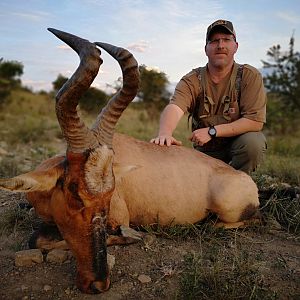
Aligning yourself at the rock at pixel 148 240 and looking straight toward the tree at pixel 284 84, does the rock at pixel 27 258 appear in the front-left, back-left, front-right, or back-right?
back-left

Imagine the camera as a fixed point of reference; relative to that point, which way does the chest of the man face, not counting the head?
toward the camera

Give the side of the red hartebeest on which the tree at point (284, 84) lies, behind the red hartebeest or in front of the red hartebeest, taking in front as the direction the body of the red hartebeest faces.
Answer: behind

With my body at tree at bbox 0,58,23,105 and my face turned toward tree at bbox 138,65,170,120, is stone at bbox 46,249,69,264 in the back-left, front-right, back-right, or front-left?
front-right

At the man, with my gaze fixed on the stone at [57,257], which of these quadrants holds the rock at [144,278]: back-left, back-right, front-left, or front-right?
front-left

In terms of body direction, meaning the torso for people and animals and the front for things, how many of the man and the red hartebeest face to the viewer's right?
0

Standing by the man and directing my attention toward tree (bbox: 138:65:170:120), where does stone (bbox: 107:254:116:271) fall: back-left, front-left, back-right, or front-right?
back-left

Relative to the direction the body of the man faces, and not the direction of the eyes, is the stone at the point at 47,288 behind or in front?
in front

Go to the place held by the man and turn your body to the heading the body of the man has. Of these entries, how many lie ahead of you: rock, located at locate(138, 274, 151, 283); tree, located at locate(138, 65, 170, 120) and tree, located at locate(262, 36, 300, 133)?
1

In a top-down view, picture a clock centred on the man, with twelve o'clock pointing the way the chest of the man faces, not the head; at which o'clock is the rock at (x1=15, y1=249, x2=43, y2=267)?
The rock is roughly at 1 o'clock from the man.

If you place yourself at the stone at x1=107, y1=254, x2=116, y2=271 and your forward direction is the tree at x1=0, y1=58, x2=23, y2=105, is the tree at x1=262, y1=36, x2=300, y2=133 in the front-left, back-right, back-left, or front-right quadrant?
front-right

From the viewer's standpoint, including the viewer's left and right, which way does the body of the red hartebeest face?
facing the viewer and to the left of the viewer

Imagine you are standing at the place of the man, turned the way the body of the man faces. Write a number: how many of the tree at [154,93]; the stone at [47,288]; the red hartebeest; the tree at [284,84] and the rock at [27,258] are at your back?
2
